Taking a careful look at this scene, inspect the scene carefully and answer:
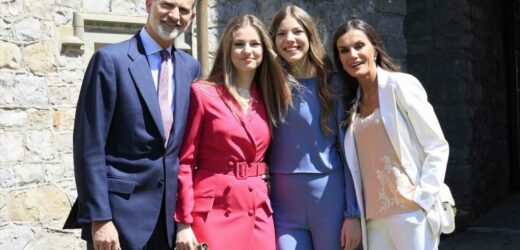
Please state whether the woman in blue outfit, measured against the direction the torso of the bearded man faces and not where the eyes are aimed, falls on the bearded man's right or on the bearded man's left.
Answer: on the bearded man's left

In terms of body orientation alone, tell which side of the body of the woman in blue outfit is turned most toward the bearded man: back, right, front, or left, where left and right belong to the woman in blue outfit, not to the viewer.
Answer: right

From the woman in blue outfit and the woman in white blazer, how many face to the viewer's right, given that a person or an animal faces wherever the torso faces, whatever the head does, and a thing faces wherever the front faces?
0

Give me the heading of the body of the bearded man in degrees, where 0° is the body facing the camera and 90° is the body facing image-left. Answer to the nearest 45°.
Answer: approximately 315°

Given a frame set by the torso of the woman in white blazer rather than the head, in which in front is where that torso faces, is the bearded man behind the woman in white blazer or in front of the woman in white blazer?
in front

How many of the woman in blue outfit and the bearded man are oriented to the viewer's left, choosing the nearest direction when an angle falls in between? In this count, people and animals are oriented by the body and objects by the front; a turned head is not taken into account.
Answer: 0

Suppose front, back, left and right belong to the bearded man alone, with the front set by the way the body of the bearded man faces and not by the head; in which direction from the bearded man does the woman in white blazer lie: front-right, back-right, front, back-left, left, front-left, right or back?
front-left

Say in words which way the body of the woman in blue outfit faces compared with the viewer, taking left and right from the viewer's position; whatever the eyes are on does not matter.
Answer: facing the viewer
